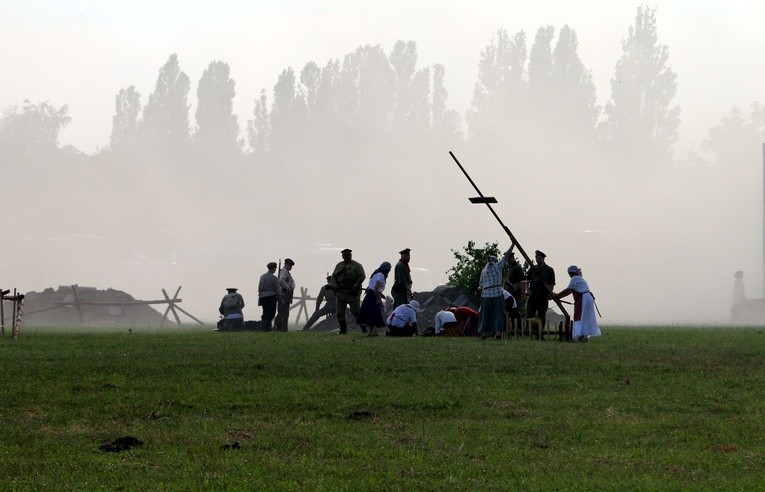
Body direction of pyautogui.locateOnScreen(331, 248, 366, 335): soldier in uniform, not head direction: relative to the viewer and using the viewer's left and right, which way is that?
facing the viewer

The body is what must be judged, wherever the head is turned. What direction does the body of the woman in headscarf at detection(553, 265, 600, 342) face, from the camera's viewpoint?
to the viewer's left

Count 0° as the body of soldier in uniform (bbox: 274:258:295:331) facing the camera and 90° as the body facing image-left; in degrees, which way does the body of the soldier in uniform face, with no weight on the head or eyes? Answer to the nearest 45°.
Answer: approximately 270°

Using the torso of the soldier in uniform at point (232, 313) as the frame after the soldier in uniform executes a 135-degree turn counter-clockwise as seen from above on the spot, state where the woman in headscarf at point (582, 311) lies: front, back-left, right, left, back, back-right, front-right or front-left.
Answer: left

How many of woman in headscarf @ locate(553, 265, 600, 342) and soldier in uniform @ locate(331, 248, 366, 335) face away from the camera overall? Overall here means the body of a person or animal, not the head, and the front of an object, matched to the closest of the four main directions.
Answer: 0

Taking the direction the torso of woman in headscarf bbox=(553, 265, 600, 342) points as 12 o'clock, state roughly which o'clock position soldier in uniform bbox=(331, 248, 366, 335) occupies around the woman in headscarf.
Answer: The soldier in uniform is roughly at 1 o'clock from the woman in headscarf.

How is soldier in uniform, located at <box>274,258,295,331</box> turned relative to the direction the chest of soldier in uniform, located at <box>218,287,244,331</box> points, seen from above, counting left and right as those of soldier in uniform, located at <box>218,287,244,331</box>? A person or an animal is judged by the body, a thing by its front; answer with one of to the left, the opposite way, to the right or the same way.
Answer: to the right

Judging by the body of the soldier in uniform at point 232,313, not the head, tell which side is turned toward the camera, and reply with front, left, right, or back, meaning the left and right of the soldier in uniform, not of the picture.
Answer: back

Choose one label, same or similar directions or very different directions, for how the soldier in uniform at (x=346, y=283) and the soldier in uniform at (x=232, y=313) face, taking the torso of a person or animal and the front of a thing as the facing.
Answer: very different directions

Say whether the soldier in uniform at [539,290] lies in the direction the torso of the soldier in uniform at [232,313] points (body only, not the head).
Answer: no

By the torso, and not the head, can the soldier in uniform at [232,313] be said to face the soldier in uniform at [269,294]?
no

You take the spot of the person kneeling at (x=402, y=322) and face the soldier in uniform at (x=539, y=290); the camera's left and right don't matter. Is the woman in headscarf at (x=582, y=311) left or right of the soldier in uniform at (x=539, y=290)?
right

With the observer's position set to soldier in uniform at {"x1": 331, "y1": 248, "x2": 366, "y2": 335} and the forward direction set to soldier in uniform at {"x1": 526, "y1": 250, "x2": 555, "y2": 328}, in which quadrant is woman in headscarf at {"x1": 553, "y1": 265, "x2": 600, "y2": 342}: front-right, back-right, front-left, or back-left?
front-right

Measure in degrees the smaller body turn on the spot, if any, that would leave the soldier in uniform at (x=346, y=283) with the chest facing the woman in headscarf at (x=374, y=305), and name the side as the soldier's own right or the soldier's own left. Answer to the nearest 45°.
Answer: approximately 45° to the soldier's own left
